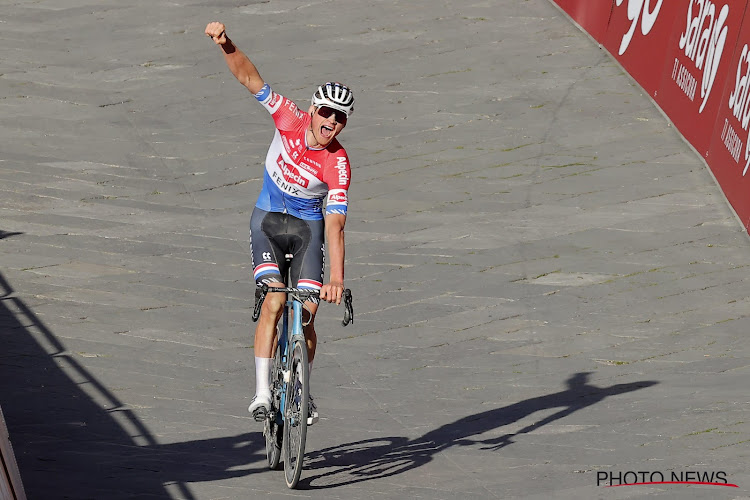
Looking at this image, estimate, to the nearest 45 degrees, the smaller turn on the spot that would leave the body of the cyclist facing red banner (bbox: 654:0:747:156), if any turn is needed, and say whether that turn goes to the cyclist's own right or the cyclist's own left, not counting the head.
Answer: approximately 135° to the cyclist's own left

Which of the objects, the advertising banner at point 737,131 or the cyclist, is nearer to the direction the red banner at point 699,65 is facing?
the cyclist

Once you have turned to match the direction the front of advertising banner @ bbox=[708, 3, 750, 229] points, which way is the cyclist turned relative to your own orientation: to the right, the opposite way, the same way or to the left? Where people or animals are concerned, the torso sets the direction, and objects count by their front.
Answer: to the left

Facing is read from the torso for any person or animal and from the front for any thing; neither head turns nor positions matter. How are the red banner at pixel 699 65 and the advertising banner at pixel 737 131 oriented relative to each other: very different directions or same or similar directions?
same or similar directions

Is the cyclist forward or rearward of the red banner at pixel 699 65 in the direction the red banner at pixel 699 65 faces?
forward

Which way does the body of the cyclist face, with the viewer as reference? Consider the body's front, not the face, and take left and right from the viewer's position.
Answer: facing the viewer

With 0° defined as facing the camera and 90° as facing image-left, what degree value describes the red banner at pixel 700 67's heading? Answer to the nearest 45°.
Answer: approximately 45°

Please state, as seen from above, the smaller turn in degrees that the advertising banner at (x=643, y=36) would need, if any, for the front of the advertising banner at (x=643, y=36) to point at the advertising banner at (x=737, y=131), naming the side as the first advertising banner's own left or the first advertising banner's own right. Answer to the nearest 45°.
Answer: approximately 45° to the first advertising banner's own left

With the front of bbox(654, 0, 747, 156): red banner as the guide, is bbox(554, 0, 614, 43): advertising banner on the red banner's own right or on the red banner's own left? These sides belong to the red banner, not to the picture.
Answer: on the red banner's own right

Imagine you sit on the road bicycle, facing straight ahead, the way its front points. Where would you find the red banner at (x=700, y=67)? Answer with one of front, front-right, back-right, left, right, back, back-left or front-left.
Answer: back-left

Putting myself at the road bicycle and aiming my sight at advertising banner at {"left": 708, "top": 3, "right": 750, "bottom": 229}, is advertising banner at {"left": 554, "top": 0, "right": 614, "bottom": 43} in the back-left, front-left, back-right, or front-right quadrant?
front-left

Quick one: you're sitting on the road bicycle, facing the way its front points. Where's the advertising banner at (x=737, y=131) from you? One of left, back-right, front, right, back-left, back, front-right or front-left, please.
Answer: back-left
